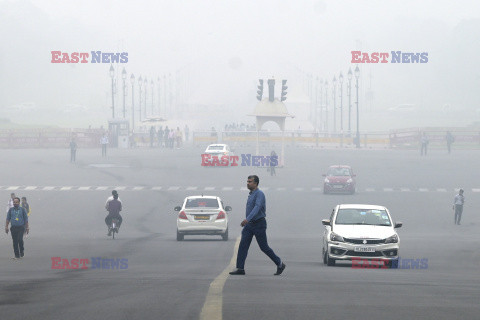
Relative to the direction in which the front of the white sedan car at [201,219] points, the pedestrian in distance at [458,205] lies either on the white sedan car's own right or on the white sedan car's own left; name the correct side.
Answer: on the white sedan car's own right

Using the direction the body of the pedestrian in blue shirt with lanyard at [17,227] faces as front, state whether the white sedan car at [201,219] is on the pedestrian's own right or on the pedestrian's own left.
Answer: on the pedestrian's own left

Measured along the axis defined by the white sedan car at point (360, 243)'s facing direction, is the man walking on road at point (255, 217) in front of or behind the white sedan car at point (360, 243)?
in front

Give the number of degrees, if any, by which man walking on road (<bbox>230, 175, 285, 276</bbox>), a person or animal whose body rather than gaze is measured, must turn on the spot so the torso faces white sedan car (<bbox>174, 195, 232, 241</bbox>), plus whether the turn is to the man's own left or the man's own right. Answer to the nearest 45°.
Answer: approximately 90° to the man's own right

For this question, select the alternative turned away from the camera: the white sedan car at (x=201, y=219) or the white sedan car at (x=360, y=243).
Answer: the white sedan car at (x=201, y=219)

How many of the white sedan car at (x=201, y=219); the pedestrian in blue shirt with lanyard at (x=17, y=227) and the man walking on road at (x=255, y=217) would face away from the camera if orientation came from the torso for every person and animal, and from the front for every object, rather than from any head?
1

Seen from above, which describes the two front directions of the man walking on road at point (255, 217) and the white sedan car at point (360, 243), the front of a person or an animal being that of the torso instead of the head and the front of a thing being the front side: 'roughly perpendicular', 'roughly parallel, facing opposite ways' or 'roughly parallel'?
roughly perpendicular

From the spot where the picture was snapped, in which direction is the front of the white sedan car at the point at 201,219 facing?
facing away from the viewer

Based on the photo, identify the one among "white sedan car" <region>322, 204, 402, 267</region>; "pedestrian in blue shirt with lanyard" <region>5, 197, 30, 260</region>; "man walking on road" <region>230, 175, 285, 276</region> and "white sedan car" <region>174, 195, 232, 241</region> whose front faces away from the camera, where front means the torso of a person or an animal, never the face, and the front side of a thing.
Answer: "white sedan car" <region>174, 195, 232, 241</region>

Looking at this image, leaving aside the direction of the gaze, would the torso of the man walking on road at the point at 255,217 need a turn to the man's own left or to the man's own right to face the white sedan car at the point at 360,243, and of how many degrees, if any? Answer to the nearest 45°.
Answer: approximately 135° to the man's own right

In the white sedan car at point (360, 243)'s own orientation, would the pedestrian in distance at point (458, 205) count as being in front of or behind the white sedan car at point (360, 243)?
behind
